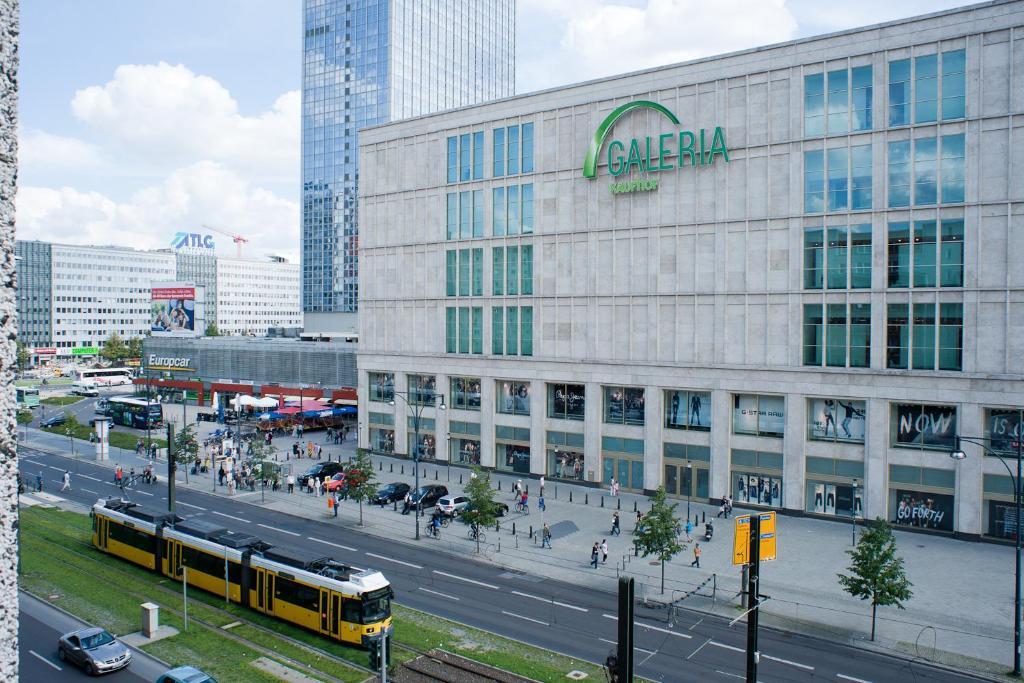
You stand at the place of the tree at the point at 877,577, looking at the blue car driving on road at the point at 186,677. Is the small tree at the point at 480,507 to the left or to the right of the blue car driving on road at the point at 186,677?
right

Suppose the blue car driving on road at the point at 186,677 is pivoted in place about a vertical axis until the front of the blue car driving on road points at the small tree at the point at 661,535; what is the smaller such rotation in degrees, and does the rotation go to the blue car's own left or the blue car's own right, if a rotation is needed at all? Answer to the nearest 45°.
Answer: approximately 45° to the blue car's own left

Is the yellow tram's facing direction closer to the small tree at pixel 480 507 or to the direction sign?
the direction sign

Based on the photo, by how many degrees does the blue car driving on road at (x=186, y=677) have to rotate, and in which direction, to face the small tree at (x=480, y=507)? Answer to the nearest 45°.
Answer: approximately 90° to its left

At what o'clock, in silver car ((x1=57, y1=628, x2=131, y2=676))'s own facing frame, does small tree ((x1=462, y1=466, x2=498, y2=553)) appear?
The small tree is roughly at 10 o'clock from the silver car.

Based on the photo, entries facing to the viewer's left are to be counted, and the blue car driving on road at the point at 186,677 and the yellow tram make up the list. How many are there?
0

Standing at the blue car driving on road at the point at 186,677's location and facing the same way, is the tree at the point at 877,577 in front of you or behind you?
in front

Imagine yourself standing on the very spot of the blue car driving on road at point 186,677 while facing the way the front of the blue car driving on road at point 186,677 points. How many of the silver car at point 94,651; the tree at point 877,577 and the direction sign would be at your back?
1

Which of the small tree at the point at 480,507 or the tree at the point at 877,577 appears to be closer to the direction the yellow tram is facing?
the tree

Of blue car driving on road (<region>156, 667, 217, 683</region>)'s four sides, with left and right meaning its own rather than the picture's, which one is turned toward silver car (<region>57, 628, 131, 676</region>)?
back

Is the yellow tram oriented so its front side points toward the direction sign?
yes

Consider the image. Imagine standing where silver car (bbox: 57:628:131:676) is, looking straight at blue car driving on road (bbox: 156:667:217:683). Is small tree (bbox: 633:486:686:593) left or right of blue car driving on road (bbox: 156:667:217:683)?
left

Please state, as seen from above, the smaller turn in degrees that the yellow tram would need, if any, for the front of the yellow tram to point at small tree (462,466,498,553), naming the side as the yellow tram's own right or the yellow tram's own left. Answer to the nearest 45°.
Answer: approximately 90° to the yellow tram's own left

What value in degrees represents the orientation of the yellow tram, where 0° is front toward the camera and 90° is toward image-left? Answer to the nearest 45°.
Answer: approximately 315°
